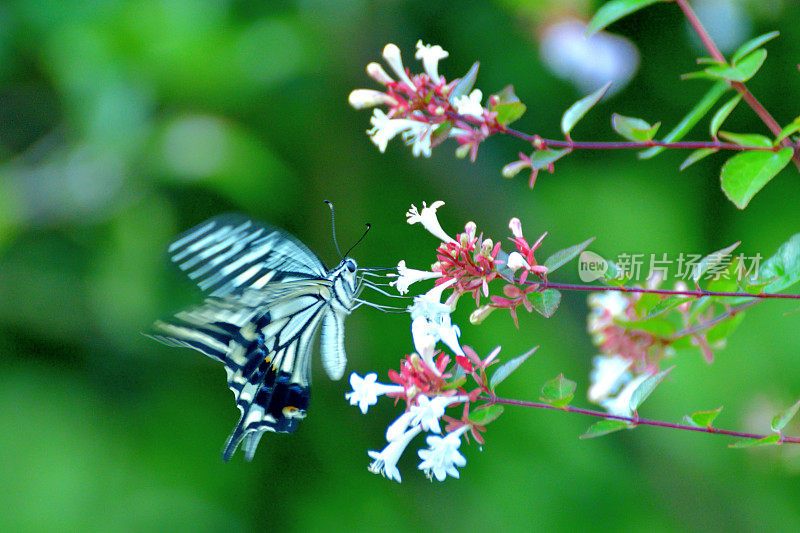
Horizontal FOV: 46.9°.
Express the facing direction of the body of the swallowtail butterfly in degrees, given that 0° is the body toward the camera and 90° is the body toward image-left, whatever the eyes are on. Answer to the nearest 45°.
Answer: approximately 270°

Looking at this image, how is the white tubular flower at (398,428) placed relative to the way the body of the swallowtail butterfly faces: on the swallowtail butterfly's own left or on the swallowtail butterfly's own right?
on the swallowtail butterfly's own right
